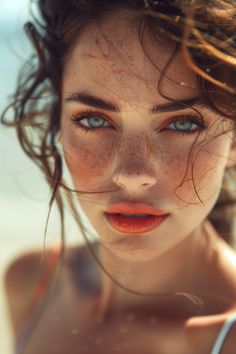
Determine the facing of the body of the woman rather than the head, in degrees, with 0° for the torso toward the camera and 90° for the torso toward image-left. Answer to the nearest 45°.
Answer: approximately 0°
